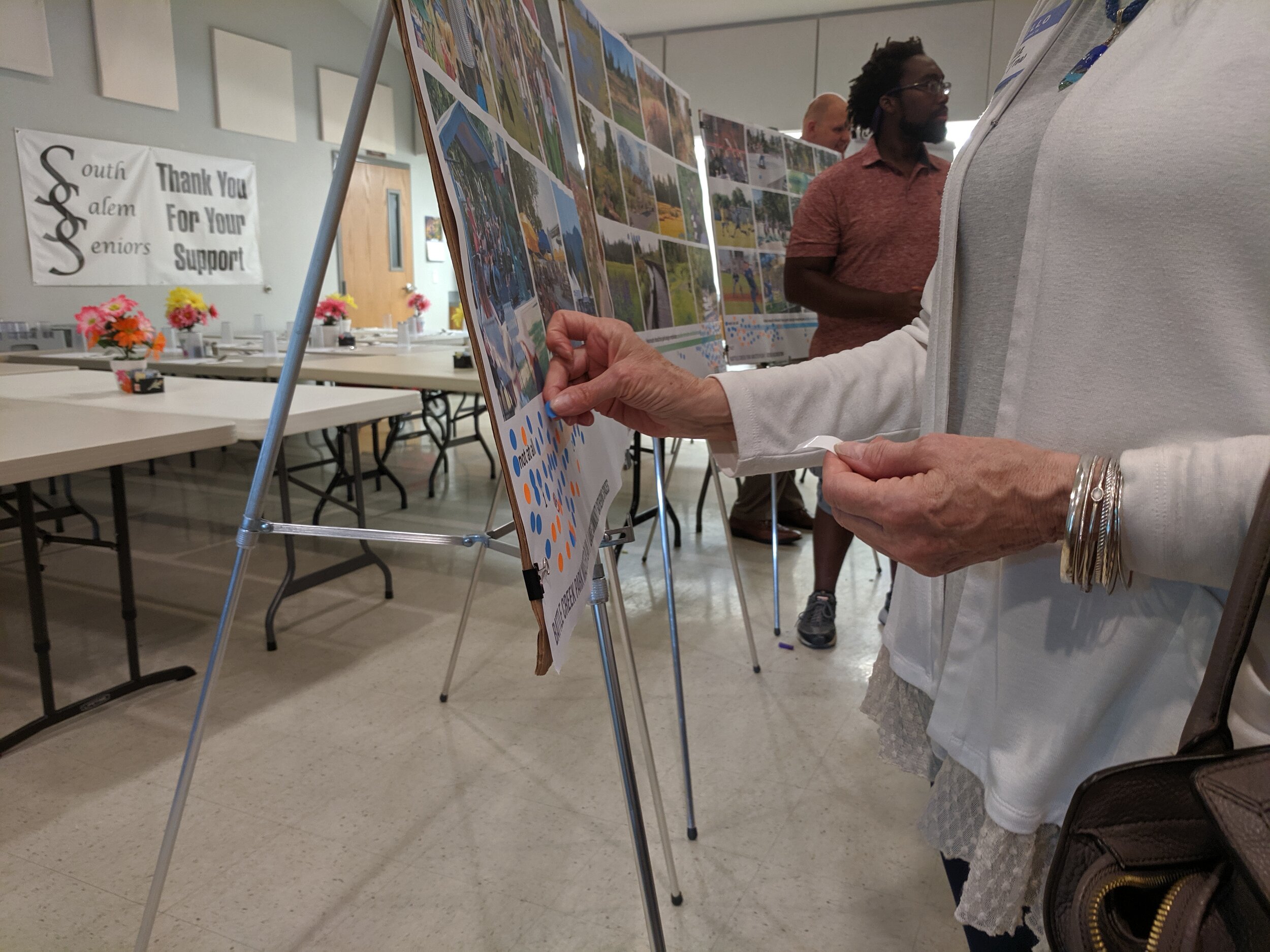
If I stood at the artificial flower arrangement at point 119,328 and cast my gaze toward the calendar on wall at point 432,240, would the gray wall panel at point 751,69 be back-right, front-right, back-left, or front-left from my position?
front-right

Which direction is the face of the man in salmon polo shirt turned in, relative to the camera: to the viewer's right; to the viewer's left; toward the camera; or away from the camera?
to the viewer's right

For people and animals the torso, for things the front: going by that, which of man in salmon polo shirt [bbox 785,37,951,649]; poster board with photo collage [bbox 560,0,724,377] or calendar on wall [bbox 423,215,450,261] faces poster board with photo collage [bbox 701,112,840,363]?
the calendar on wall

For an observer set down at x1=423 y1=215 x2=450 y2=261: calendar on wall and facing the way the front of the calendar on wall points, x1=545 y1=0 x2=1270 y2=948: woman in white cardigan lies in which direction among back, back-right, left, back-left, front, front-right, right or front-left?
front

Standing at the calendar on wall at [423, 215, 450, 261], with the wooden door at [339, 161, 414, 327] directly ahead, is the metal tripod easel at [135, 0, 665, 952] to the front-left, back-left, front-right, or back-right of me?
front-left

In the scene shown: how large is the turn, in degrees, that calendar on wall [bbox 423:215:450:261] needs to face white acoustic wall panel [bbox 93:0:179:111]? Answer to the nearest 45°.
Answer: approximately 45° to its right

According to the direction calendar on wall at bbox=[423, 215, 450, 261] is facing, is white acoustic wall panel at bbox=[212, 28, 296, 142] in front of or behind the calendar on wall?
in front

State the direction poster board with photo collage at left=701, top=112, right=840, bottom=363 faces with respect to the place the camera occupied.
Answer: facing the viewer and to the right of the viewer

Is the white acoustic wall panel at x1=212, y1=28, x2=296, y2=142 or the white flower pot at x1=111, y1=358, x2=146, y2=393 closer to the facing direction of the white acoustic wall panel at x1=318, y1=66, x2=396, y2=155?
the white flower pot

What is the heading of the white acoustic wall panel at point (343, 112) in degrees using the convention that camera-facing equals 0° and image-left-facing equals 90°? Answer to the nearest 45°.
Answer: approximately 0°

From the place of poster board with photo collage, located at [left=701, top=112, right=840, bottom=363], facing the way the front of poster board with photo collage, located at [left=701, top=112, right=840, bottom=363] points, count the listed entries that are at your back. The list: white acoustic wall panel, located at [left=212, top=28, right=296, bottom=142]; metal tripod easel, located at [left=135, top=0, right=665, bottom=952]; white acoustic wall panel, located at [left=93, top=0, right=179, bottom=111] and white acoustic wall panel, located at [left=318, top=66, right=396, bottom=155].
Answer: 3

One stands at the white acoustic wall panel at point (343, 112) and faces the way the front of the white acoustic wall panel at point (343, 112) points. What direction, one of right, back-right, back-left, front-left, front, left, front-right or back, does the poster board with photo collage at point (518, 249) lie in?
front
